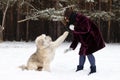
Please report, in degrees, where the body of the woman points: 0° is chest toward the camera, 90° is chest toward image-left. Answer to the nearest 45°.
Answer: approximately 90°

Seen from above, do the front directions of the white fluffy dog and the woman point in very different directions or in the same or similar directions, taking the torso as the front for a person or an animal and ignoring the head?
very different directions

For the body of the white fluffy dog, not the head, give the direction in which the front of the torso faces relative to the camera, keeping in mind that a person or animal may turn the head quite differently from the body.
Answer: to the viewer's right

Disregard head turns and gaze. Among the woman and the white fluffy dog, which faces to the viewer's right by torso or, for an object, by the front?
the white fluffy dog

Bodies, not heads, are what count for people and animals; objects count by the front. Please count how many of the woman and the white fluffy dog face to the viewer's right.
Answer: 1

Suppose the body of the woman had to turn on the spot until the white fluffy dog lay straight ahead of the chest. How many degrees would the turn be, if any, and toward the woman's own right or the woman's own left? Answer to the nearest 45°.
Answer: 0° — they already face it

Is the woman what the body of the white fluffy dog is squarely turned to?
yes
